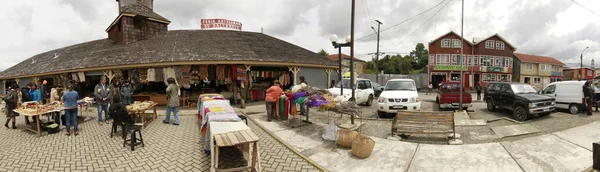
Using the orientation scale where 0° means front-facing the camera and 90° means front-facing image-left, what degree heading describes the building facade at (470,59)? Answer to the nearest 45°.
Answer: approximately 0°

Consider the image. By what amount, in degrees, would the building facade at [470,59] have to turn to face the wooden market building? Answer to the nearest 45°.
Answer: approximately 45° to its right

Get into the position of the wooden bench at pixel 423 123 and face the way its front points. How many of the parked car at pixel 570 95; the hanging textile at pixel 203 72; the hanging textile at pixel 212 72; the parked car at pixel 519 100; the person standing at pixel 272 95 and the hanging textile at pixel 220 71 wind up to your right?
4

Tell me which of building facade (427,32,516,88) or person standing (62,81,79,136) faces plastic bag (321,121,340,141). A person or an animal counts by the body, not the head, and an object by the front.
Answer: the building facade

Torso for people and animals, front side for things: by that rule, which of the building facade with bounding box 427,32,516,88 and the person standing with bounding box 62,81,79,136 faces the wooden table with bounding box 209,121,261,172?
the building facade

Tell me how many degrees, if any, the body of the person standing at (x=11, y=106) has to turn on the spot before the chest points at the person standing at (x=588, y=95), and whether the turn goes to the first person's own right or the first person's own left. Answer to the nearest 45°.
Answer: approximately 45° to the first person's own right

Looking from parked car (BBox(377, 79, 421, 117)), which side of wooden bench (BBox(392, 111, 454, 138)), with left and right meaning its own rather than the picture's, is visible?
back
